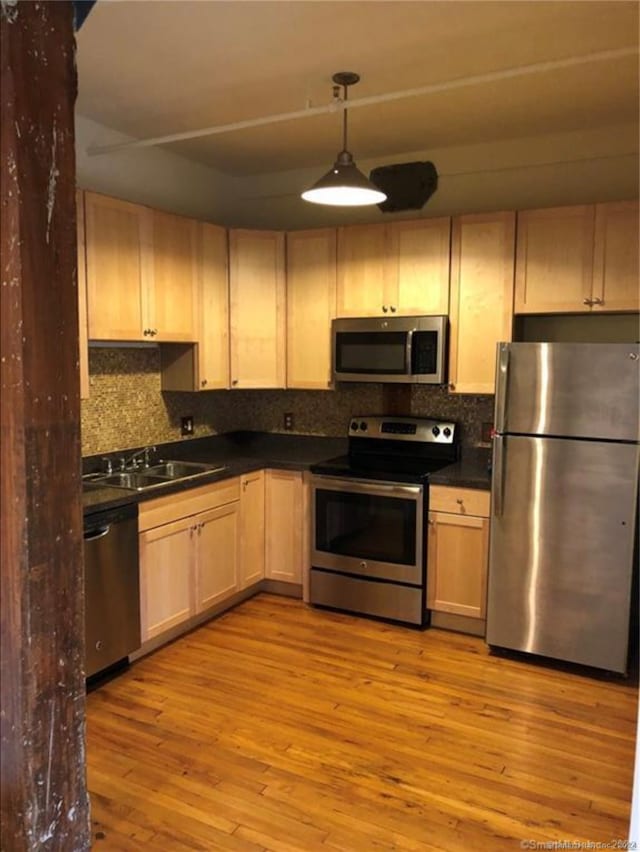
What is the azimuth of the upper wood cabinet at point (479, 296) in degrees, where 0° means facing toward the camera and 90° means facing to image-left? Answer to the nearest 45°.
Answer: approximately 0°

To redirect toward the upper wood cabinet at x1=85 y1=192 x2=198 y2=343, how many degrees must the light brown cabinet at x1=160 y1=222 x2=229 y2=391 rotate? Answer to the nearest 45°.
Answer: approximately 90° to its right

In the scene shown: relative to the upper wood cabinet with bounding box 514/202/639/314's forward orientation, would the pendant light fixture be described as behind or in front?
in front

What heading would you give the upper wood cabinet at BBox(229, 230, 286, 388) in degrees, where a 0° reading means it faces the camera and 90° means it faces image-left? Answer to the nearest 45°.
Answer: approximately 0°

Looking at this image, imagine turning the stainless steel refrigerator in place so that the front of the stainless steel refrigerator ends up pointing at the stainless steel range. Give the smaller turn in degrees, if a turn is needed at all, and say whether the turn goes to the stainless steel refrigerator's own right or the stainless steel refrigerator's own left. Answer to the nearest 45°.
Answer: approximately 90° to the stainless steel refrigerator's own right

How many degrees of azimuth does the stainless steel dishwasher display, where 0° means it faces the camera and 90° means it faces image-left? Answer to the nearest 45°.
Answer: approximately 315°

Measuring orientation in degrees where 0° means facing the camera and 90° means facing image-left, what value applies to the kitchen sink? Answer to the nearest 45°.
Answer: approximately 315°
